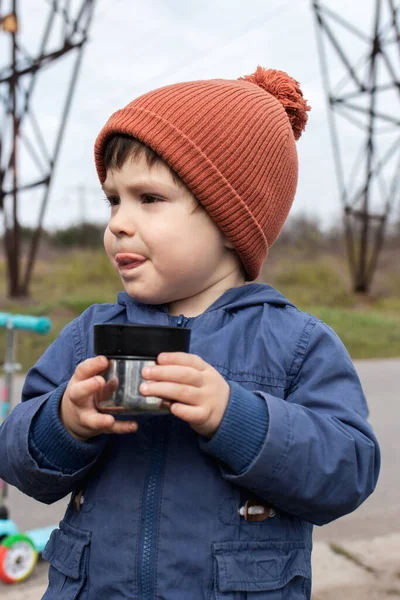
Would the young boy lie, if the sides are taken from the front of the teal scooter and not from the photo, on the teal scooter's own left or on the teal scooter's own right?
on the teal scooter's own left

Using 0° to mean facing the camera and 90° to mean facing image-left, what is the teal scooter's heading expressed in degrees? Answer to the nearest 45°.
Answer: approximately 45°

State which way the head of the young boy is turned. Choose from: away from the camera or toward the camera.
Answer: toward the camera
